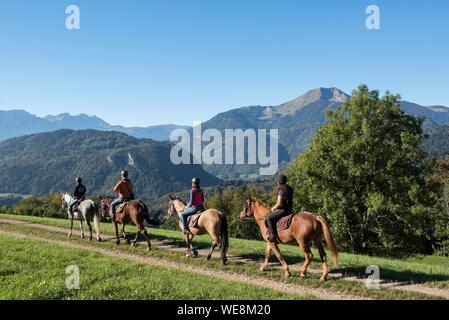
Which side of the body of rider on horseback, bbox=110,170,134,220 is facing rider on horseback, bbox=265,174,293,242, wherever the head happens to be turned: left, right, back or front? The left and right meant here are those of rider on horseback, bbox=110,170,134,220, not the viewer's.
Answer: back

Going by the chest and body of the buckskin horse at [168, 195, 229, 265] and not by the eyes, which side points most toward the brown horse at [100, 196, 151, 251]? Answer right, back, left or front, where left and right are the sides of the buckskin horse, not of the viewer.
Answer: front

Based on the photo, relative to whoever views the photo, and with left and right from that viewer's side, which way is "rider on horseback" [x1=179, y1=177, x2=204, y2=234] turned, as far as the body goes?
facing away from the viewer and to the left of the viewer

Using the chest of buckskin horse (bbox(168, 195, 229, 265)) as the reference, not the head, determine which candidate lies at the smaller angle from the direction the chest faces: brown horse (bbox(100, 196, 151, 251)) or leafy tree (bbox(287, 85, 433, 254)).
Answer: the brown horse

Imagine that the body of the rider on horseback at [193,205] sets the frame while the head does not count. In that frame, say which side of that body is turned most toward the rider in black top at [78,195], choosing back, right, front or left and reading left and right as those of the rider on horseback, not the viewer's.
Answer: front

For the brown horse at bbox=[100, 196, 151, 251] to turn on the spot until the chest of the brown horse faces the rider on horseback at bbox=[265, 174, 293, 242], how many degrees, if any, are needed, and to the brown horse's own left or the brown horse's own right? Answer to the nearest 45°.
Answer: approximately 180°

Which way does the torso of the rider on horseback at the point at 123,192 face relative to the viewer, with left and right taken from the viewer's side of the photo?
facing away from the viewer and to the left of the viewer

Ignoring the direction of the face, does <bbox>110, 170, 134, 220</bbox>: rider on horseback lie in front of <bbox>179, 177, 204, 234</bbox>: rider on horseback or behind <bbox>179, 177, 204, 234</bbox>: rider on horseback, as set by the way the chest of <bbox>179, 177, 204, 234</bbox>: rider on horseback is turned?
in front

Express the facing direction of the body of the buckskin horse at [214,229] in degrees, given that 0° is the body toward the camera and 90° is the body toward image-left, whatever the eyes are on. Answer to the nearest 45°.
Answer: approximately 135°

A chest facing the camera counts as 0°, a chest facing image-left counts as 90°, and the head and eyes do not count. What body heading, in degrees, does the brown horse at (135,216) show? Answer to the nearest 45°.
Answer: approximately 135°

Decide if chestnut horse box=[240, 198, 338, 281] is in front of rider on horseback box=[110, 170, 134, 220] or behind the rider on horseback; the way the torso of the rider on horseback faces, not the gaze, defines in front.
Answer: behind

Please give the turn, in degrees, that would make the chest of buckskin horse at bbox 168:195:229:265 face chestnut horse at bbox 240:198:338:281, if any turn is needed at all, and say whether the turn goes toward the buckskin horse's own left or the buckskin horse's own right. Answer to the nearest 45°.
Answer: approximately 180°

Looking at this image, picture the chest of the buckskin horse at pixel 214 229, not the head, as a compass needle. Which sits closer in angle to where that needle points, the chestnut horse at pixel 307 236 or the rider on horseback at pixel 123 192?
the rider on horseback

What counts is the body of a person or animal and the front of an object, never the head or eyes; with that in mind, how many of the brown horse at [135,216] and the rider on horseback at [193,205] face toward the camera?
0

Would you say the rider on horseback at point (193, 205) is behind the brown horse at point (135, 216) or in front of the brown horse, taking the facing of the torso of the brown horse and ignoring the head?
behind
